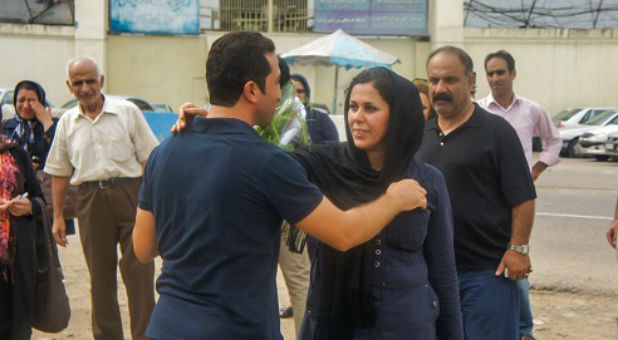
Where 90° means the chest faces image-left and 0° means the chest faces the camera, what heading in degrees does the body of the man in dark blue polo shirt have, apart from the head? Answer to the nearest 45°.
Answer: approximately 225°

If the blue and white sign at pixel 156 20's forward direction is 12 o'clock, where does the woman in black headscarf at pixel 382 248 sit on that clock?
The woman in black headscarf is roughly at 12 o'clock from the blue and white sign.

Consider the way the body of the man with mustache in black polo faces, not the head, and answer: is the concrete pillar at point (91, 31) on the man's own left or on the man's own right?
on the man's own right

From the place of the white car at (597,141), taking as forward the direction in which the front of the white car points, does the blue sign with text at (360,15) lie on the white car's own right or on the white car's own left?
on the white car's own right

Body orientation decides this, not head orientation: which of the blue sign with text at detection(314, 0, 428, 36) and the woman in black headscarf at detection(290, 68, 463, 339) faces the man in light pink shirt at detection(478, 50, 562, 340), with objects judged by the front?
the blue sign with text

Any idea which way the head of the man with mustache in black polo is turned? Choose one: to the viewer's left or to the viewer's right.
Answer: to the viewer's left

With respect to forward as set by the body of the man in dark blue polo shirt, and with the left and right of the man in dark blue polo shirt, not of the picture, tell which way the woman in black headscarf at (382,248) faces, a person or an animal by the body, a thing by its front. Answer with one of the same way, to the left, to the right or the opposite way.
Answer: the opposite way

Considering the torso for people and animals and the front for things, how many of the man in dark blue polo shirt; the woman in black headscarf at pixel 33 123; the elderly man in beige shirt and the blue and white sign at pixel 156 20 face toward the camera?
3

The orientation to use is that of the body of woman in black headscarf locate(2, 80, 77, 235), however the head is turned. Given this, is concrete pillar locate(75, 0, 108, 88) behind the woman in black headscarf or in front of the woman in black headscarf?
behind

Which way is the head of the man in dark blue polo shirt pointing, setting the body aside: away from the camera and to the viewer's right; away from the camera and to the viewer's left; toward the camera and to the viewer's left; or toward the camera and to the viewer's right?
away from the camera and to the viewer's right
